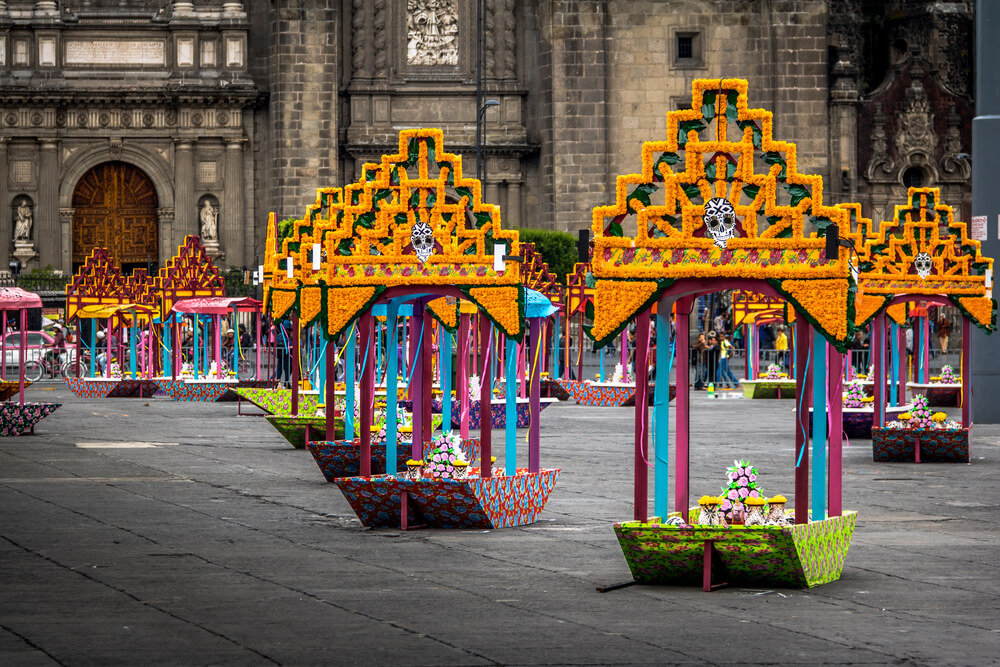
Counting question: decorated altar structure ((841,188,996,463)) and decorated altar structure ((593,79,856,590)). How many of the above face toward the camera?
2

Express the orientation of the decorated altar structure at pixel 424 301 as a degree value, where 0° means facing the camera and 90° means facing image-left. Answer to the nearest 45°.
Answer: approximately 0°

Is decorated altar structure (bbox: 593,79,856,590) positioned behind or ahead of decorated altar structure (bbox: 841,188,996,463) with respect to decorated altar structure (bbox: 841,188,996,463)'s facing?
ahead

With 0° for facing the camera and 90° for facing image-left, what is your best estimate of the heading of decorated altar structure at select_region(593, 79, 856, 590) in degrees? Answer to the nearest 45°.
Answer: approximately 0°

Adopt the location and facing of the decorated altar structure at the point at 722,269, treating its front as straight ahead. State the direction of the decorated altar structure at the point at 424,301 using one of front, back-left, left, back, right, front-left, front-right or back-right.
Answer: back-right

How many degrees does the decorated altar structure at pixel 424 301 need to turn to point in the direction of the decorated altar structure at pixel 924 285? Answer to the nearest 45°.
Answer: approximately 135° to its left

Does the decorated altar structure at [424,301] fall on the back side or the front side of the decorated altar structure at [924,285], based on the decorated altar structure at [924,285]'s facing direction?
on the front side

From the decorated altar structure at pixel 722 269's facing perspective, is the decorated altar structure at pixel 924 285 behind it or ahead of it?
behind
